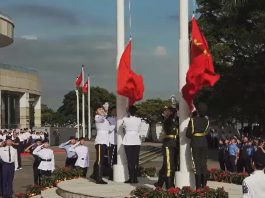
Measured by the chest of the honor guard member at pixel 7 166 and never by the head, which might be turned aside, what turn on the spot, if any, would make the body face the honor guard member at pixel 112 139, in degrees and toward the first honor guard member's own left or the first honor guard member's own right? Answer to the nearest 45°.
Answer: approximately 45° to the first honor guard member's own left

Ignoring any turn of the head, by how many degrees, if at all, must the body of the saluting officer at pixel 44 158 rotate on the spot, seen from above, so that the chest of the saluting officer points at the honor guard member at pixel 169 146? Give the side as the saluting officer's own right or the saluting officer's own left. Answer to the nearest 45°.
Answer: approximately 45° to the saluting officer's own left

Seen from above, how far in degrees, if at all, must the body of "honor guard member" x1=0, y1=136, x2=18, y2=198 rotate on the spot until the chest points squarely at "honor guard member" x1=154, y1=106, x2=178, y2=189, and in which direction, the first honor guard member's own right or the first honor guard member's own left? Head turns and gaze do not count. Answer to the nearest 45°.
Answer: approximately 45° to the first honor guard member's own left

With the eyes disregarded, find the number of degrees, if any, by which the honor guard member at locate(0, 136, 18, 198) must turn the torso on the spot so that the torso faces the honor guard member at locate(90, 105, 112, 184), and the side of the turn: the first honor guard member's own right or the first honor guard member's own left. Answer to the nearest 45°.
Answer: approximately 45° to the first honor guard member's own left
